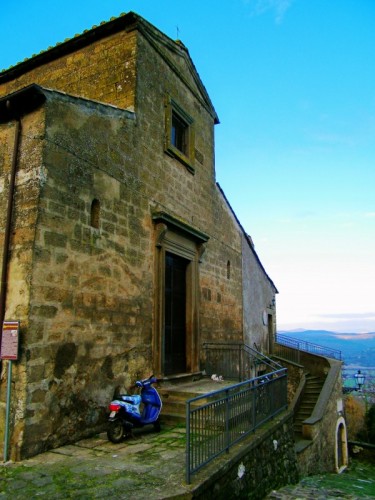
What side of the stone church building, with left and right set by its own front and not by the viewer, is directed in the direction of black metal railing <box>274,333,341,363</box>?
left

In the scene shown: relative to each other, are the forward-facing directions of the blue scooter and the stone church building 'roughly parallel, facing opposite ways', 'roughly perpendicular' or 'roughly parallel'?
roughly perpendicular

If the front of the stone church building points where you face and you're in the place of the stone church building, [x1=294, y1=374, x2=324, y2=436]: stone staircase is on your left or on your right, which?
on your left

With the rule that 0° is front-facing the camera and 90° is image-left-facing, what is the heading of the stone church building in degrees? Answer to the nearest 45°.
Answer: approximately 315°
